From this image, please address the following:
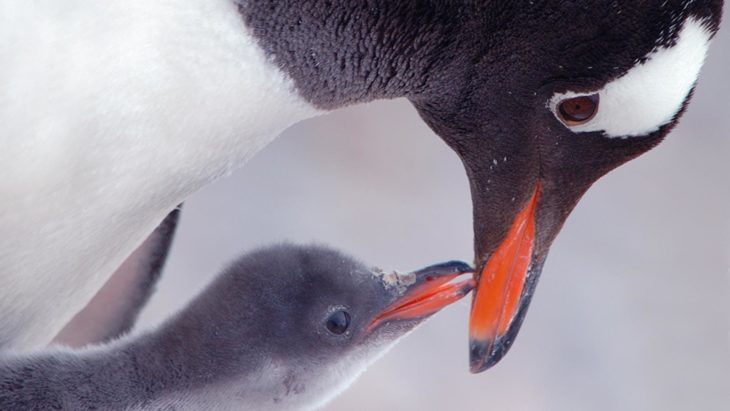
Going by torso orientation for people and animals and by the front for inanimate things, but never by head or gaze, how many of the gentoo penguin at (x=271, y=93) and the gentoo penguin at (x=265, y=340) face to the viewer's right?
2

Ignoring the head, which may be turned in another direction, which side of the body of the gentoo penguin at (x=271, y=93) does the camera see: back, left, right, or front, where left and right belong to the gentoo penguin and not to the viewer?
right

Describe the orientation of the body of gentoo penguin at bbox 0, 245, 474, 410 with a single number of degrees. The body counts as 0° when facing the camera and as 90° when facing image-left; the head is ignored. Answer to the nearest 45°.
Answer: approximately 270°
